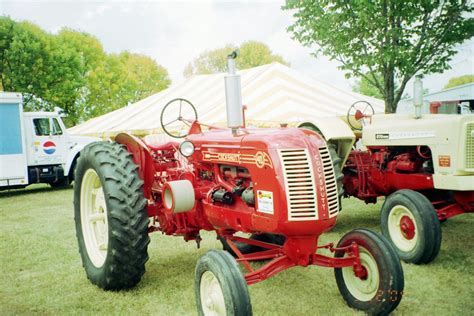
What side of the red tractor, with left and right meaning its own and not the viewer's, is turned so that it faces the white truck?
back

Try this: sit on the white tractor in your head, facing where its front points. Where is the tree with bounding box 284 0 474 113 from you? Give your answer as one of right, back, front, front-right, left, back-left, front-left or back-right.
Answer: back-left

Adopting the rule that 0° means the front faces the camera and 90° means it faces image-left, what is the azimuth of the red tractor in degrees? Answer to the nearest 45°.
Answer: approximately 315°

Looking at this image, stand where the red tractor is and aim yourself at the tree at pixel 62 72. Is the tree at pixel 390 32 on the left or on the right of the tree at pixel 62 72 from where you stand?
right

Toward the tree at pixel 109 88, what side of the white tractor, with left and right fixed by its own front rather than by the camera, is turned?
back

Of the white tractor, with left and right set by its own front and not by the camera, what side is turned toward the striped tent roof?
back

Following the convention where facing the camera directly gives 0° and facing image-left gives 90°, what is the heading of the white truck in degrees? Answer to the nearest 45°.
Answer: approximately 270°

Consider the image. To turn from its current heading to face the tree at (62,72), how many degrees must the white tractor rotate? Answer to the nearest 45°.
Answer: approximately 180°
